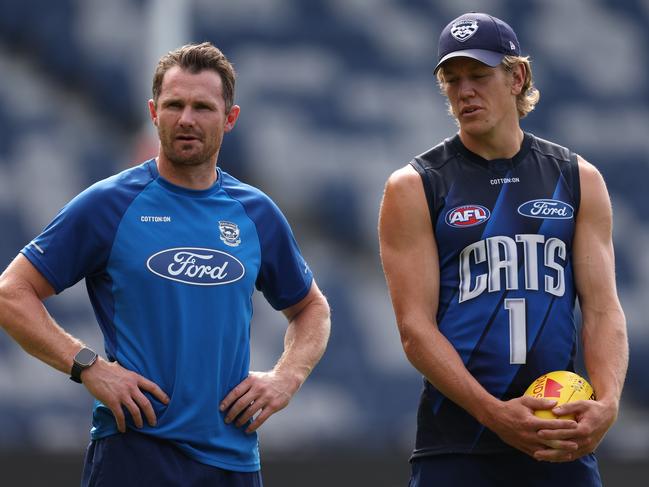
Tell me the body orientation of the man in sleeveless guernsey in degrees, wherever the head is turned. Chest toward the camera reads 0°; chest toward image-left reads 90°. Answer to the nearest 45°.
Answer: approximately 0°
